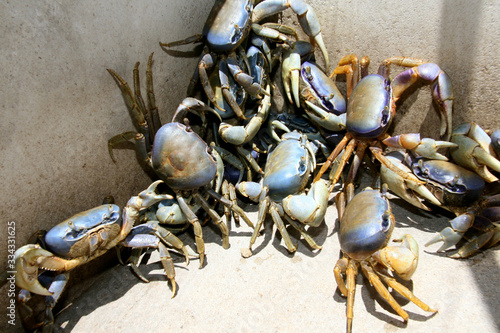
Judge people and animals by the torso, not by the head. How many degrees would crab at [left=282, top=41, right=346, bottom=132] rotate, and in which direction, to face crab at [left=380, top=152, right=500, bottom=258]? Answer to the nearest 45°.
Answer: approximately 90° to its left

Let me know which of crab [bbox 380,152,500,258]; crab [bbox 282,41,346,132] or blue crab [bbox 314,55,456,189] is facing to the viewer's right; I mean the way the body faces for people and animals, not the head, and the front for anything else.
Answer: the blue crab

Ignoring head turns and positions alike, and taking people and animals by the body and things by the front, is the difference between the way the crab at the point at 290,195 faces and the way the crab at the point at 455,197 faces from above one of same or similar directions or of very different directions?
very different directions

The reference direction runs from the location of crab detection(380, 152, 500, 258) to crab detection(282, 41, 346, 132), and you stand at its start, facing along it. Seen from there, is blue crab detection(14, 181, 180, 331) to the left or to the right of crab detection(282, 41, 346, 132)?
left
